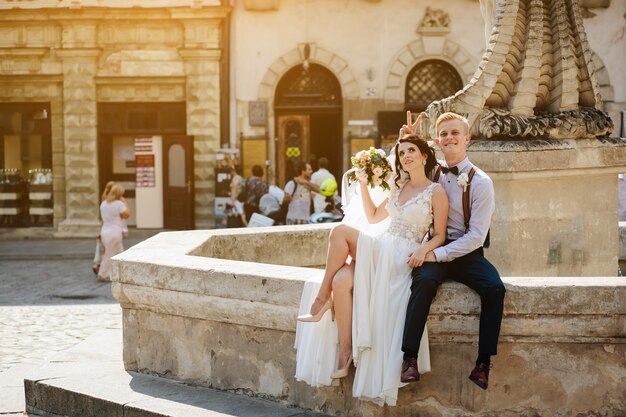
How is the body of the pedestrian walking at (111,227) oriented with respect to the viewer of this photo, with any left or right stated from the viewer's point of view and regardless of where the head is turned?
facing away from the viewer and to the right of the viewer

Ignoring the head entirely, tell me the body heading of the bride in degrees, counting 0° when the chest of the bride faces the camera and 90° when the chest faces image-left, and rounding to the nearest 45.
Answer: approximately 45°

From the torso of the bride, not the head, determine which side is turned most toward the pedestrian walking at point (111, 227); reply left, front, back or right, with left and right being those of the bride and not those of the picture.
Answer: right

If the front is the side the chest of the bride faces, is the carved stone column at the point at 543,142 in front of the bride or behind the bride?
behind

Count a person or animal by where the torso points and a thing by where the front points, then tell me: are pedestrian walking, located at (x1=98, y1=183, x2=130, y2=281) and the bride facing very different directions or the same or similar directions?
very different directions
